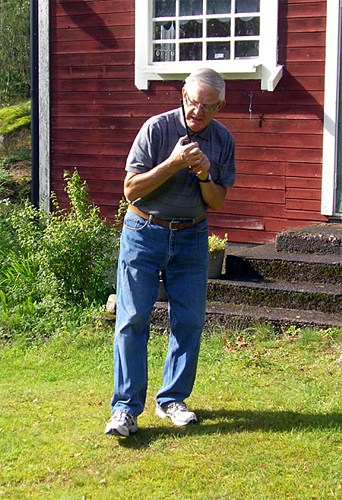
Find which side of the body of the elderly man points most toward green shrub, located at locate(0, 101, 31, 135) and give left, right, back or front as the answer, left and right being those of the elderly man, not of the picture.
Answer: back

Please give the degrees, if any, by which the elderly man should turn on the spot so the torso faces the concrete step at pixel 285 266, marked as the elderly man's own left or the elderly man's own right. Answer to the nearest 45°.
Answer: approximately 180°

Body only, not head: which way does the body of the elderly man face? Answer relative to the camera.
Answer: toward the camera

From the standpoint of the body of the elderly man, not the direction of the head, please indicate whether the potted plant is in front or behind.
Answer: behind

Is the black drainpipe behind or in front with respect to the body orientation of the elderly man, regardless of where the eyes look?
behind

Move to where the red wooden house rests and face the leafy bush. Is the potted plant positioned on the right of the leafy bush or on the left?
left

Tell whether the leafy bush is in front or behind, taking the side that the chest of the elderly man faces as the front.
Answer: behind
